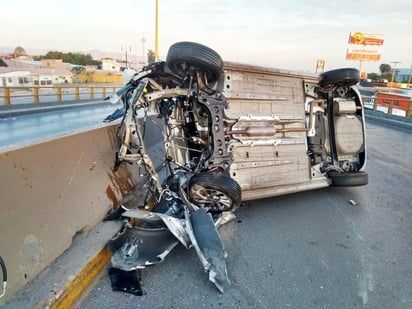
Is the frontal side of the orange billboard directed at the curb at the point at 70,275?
yes

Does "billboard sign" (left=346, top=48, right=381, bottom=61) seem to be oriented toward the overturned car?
yes

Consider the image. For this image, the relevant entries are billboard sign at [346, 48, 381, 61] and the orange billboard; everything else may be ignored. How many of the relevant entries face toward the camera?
2

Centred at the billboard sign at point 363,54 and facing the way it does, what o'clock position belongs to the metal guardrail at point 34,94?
The metal guardrail is roughly at 1 o'clock from the billboard sign.

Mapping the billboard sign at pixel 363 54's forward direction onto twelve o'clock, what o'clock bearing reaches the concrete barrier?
The concrete barrier is roughly at 12 o'clock from the billboard sign.

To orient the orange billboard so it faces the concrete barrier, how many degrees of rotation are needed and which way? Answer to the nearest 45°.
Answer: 0° — it already faces it

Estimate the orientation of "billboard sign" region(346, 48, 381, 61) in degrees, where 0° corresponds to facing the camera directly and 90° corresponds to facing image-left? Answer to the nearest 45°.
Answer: approximately 0°

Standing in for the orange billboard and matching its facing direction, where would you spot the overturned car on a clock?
The overturned car is roughly at 12 o'clock from the orange billboard.
